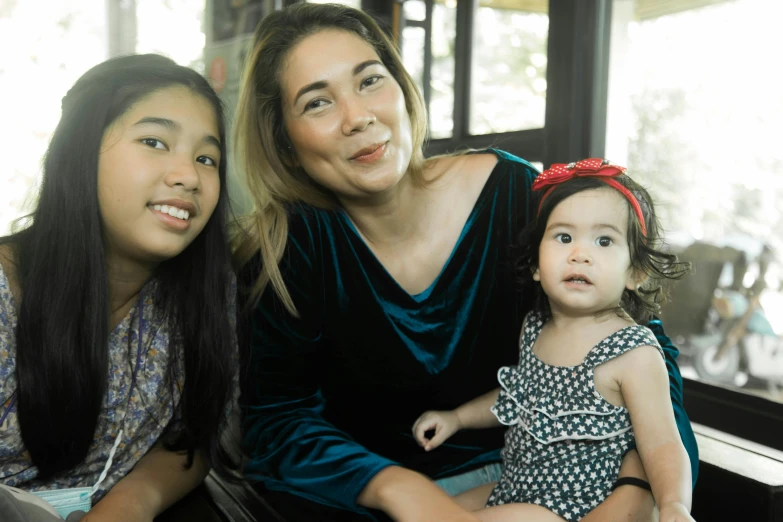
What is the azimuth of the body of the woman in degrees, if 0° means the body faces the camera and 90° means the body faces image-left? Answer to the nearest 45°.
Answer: approximately 0°
